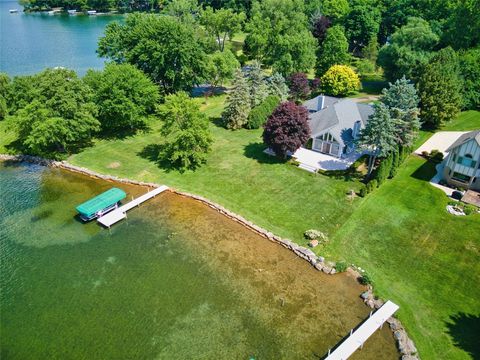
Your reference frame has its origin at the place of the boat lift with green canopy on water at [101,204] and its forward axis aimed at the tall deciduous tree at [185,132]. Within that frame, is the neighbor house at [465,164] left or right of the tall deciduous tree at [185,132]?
right

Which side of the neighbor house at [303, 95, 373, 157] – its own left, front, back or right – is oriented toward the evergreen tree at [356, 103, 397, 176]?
left

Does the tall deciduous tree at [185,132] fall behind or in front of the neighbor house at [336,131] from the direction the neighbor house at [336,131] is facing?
in front

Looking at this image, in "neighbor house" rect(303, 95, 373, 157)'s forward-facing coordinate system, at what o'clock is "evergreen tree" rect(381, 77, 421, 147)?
The evergreen tree is roughly at 8 o'clock from the neighbor house.

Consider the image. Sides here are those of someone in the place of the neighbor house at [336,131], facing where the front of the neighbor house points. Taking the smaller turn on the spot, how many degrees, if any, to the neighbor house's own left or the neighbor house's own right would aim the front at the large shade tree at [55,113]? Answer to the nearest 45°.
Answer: approximately 45° to the neighbor house's own right

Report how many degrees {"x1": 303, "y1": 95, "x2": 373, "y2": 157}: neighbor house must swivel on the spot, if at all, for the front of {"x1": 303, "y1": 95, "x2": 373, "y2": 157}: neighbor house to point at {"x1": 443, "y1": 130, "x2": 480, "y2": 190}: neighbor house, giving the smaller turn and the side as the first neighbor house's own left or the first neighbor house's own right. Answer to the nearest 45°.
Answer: approximately 135° to the first neighbor house's own left

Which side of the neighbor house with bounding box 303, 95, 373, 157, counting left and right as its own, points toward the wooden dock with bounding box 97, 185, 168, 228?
front

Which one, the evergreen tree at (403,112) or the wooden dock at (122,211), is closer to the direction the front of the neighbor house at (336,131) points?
the wooden dock

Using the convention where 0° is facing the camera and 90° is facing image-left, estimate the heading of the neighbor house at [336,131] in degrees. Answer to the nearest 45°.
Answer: approximately 45°

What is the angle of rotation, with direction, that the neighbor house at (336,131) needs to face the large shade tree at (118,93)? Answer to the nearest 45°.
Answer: approximately 45° to its right
